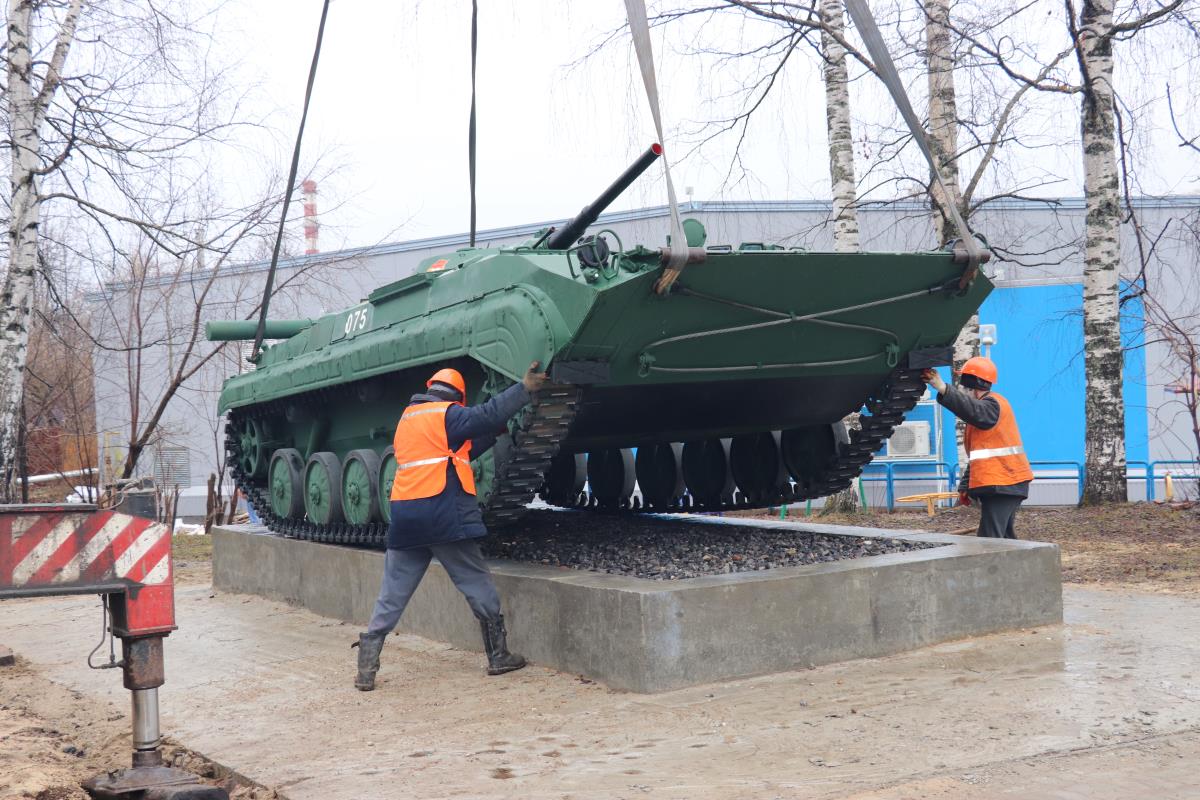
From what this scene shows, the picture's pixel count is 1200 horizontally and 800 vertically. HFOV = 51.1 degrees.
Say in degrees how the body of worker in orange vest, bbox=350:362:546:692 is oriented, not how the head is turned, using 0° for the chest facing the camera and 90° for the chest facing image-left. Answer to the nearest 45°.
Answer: approximately 225°

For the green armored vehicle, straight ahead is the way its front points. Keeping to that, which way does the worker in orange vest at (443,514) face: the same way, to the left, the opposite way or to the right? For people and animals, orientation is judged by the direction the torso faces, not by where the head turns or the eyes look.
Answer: to the left

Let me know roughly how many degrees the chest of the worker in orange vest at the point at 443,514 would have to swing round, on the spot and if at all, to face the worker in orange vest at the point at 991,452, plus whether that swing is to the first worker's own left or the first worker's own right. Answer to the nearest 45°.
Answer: approximately 45° to the first worker's own right

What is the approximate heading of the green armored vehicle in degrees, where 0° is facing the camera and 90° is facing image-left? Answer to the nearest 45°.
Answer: approximately 315°

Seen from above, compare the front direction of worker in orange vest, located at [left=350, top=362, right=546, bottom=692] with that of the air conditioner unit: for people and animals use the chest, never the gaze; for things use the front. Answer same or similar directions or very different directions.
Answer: very different directions

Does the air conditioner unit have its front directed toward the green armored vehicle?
yes

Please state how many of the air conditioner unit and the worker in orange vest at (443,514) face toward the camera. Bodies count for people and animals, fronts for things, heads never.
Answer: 1

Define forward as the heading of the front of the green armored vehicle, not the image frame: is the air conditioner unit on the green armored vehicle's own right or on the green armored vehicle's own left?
on the green armored vehicle's own left

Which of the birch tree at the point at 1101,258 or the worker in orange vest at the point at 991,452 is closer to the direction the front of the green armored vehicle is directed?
the worker in orange vest

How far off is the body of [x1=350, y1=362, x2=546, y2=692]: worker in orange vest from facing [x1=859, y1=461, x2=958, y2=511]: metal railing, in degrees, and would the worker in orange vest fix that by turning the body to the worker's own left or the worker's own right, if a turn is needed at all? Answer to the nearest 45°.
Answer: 0° — they already face it

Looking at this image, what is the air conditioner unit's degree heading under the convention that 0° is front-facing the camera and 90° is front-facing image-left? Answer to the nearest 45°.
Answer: approximately 0°
